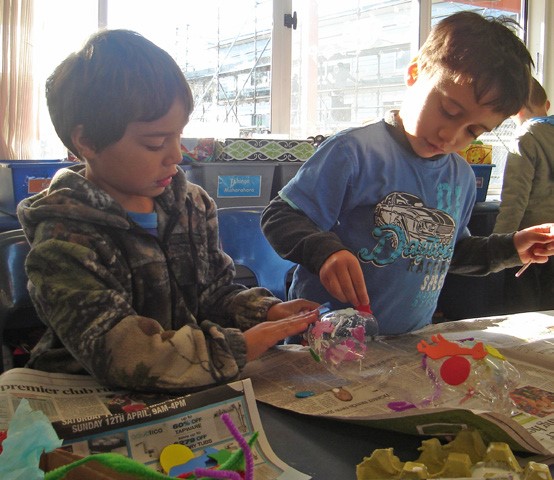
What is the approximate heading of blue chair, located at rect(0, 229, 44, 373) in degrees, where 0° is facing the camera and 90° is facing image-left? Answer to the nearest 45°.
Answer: approximately 315°

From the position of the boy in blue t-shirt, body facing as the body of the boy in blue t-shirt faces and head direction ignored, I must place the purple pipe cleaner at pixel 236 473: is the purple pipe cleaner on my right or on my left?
on my right

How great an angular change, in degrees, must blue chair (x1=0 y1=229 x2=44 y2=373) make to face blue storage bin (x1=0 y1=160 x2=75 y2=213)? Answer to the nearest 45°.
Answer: approximately 135° to its left

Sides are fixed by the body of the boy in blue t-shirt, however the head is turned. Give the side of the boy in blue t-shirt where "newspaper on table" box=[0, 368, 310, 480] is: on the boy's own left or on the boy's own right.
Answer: on the boy's own right

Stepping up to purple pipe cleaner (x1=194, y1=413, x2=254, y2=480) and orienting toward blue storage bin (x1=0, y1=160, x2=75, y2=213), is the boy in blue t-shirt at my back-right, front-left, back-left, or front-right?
front-right

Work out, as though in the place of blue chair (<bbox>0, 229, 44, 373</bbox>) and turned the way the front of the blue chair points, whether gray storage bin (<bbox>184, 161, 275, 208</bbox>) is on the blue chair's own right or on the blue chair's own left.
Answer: on the blue chair's own left

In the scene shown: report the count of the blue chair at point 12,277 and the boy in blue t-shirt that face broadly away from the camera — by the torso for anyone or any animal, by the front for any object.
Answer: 0

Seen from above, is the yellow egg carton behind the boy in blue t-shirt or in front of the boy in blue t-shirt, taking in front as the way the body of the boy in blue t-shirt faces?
in front
